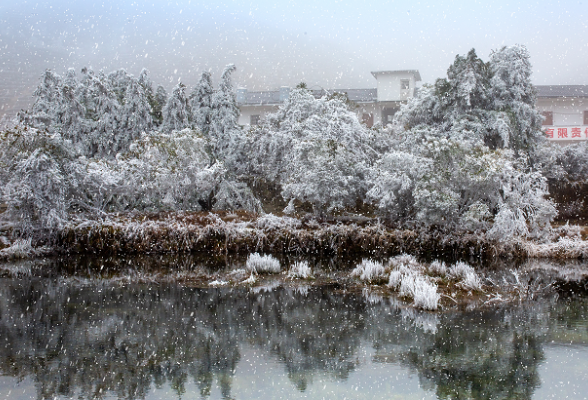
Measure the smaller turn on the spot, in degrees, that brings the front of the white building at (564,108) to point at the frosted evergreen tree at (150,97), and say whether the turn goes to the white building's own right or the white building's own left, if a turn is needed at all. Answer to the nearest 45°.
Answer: approximately 45° to the white building's own right

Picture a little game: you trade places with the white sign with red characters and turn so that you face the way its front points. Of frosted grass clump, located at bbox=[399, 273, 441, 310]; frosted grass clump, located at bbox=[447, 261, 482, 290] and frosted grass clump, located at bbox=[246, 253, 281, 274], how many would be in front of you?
3

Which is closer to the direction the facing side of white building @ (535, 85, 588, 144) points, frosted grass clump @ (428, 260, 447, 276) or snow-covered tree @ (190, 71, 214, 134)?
the frosted grass clump

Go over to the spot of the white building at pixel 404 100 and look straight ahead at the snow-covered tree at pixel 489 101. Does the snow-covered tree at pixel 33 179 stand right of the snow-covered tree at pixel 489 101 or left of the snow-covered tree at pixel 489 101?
right

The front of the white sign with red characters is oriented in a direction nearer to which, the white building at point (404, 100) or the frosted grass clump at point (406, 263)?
the frosted grass clump

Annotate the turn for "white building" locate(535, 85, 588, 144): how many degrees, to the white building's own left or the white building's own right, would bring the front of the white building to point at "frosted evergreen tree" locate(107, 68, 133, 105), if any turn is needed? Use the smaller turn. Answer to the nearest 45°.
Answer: approximately 45° to the white building's own right

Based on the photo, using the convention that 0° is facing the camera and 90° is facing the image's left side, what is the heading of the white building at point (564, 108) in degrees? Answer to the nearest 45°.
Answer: approximately 0°

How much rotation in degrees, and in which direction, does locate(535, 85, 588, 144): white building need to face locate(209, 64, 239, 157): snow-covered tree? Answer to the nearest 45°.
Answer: approximately 45° to its right

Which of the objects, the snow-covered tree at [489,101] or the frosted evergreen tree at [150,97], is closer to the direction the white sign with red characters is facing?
the snow-covered tree

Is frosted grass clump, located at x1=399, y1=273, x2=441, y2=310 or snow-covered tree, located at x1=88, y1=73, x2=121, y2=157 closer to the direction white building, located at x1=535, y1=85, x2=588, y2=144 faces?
the frosted grass clump

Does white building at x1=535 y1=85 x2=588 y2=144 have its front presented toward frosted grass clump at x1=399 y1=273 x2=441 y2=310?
yes
